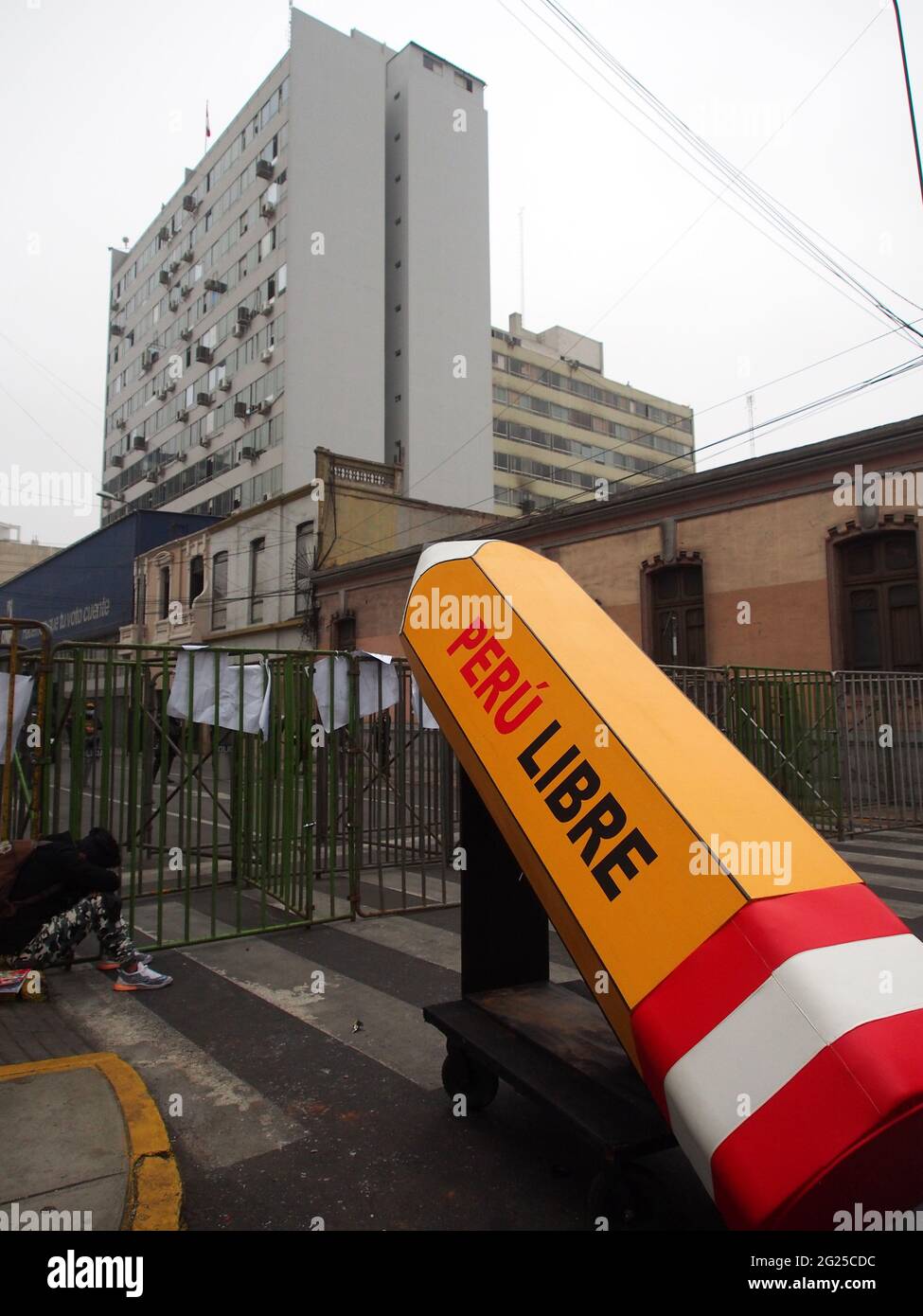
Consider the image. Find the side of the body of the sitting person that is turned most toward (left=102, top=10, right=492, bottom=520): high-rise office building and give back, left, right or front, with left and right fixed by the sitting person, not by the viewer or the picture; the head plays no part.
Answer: left

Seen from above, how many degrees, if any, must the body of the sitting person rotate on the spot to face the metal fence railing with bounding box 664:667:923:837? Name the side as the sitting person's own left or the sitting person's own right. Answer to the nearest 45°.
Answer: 0° — they already face it

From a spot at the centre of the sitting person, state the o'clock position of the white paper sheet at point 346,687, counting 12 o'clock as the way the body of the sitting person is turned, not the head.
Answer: The white paper sheet is roughly at 11 o'clock from the sitting person.

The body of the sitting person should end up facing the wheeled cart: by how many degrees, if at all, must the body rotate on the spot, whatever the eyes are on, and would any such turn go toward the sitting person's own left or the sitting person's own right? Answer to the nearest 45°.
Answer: approximately 45° to the sitting person's own right

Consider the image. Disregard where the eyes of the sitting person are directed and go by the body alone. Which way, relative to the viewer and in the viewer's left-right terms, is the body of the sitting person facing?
facing to the right of the viewer

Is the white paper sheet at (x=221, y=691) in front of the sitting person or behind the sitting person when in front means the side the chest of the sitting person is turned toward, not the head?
in front

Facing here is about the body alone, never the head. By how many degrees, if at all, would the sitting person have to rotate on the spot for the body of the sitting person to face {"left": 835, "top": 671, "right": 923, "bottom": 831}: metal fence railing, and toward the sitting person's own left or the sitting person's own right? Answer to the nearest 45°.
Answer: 0° — they already face it

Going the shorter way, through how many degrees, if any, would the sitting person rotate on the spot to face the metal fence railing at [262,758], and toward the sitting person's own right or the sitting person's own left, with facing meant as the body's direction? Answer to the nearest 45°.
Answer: approximately 45° to the sitting person's own left
